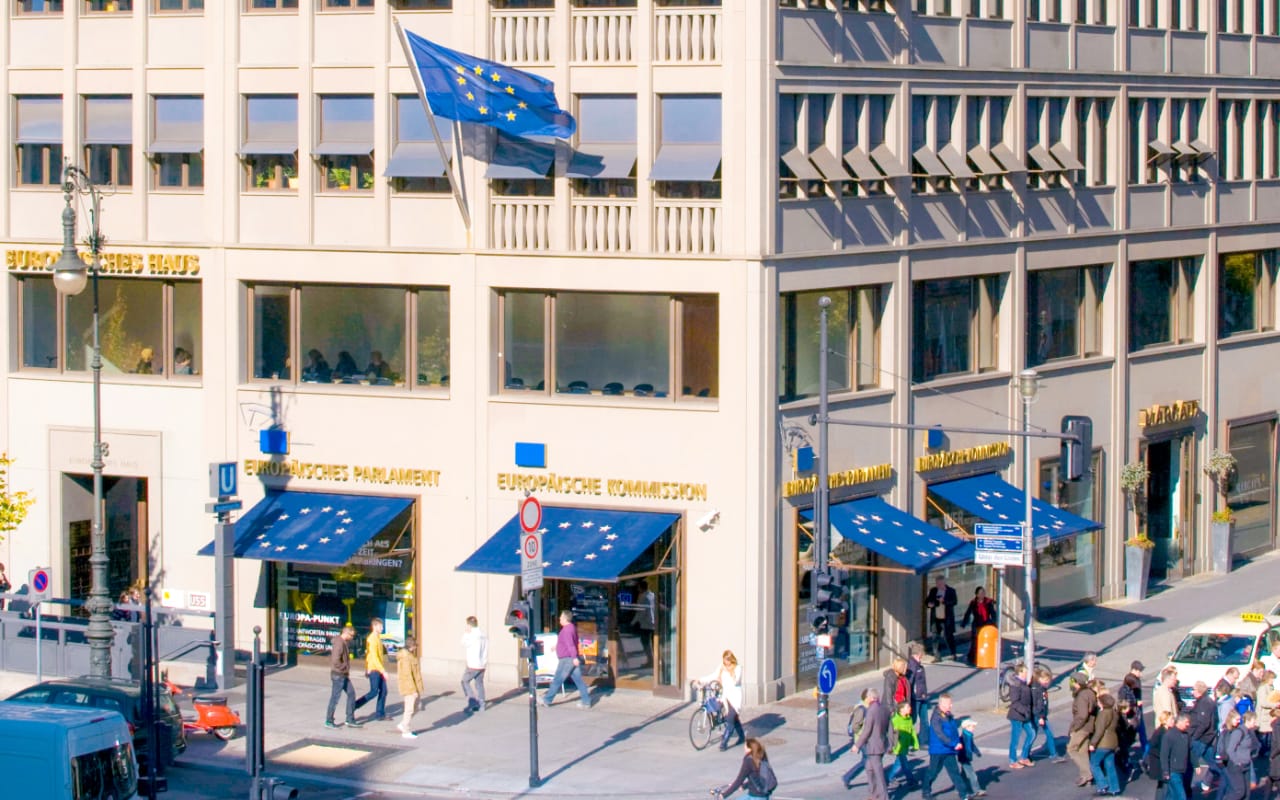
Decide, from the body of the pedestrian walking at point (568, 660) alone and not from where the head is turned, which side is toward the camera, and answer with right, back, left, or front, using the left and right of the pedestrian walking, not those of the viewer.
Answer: left

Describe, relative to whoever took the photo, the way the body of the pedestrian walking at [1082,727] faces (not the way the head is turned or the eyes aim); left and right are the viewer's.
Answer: facing to the left of the viewer

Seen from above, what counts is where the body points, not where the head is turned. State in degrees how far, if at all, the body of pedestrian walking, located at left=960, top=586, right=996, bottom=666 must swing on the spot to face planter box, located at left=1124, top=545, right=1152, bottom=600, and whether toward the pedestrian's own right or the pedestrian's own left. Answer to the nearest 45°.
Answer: approximately 135° to the pedestrian's own left

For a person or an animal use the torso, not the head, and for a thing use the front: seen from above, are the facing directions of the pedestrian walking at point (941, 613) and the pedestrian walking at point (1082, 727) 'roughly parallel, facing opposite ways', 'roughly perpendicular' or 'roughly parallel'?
roughly perpendicular

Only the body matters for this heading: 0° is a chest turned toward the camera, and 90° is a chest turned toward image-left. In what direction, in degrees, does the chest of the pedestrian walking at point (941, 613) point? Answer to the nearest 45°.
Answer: approximately 0°

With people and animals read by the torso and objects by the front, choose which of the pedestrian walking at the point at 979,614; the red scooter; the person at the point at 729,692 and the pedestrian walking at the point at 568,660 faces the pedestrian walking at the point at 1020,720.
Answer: the pedestrian walking at the point at 979,614
